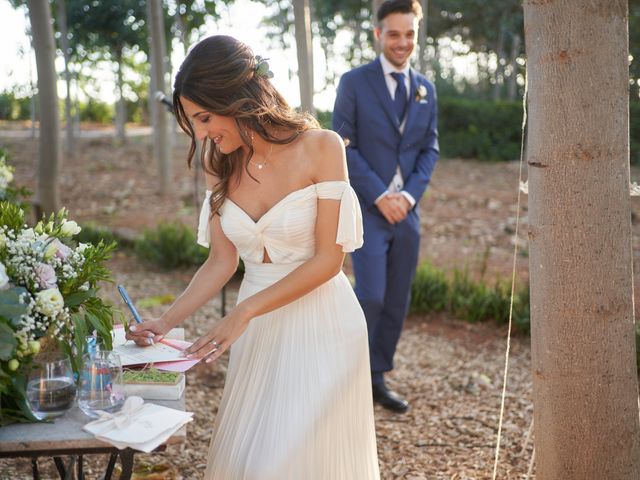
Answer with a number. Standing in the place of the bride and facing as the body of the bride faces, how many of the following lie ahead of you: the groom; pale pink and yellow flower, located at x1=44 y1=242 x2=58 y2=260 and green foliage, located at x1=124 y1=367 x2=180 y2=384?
2

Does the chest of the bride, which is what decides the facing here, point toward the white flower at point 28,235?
yes

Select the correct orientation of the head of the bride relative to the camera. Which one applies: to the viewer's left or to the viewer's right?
to the viewer's left

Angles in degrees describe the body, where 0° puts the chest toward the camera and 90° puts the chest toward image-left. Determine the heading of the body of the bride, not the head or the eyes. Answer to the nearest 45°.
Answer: approximately 45°

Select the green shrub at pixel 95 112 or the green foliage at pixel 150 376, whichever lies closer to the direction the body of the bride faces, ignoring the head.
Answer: the green foliage

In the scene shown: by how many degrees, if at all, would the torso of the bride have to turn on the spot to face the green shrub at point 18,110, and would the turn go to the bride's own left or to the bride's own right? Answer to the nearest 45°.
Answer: approximately 135° to the bride's own right

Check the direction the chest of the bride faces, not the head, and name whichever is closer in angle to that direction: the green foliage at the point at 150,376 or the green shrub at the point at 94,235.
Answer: the green foliage

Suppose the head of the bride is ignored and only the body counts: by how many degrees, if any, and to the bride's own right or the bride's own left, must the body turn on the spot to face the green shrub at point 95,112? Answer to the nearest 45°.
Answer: approximately 135° to the bride's own right

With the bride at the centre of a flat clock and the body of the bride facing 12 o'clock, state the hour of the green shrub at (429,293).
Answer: The green shrub is roughly at 5 o'clock from the bride.

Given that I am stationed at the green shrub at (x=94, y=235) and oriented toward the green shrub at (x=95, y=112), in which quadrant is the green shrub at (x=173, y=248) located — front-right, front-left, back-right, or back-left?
back-right

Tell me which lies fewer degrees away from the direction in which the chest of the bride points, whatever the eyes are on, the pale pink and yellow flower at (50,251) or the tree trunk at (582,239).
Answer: the pale pink and yellow flower

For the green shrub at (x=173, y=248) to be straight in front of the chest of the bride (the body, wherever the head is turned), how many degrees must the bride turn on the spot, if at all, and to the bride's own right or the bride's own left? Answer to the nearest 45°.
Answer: approximately 135° to the bride's own right

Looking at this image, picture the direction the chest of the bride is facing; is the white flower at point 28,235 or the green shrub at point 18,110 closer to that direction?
the white flower

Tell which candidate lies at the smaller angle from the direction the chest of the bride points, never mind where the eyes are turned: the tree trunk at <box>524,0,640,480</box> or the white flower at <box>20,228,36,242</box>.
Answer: the white flower

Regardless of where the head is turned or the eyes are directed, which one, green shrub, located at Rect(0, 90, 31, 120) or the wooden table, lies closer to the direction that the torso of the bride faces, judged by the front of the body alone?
the wooden table

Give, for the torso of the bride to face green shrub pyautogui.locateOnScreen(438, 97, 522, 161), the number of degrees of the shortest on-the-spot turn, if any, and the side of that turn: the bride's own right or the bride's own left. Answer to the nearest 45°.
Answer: approximately 135° to the bride's own right
